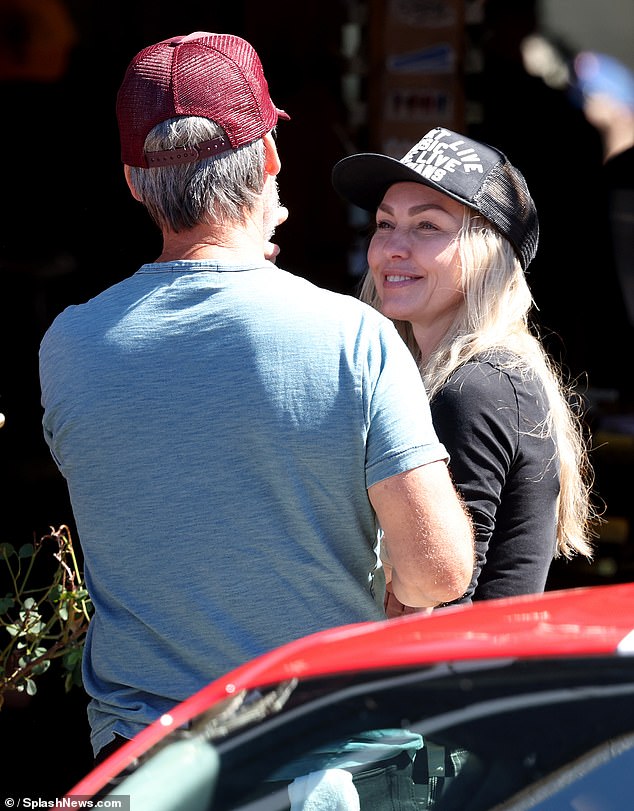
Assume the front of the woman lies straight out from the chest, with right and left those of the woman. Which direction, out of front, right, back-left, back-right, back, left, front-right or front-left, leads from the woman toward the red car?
left

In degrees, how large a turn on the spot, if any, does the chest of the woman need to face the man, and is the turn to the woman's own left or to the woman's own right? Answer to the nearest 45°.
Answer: approximately 45° to the woman's own left

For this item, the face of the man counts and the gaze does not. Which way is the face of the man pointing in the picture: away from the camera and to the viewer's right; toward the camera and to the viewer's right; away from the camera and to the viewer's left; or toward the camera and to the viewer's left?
away from the camera and to the viewer's right

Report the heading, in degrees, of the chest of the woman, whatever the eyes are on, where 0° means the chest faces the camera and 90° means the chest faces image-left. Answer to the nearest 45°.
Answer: approximately 90°

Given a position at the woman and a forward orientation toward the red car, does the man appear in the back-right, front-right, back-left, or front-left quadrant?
front-right

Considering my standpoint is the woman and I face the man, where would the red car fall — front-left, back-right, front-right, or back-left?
front-left

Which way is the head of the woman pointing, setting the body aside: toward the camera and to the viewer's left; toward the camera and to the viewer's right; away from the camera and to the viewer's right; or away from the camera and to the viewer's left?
toward the camera and to the viewer's left
